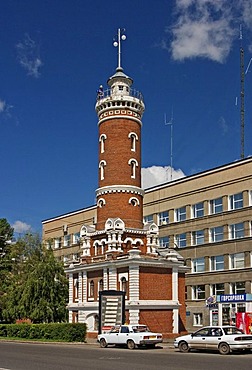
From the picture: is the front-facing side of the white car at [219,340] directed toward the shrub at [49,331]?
yes

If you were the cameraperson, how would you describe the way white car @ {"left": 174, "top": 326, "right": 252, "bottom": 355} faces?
facing away from the viewer and to the left of the viewer
